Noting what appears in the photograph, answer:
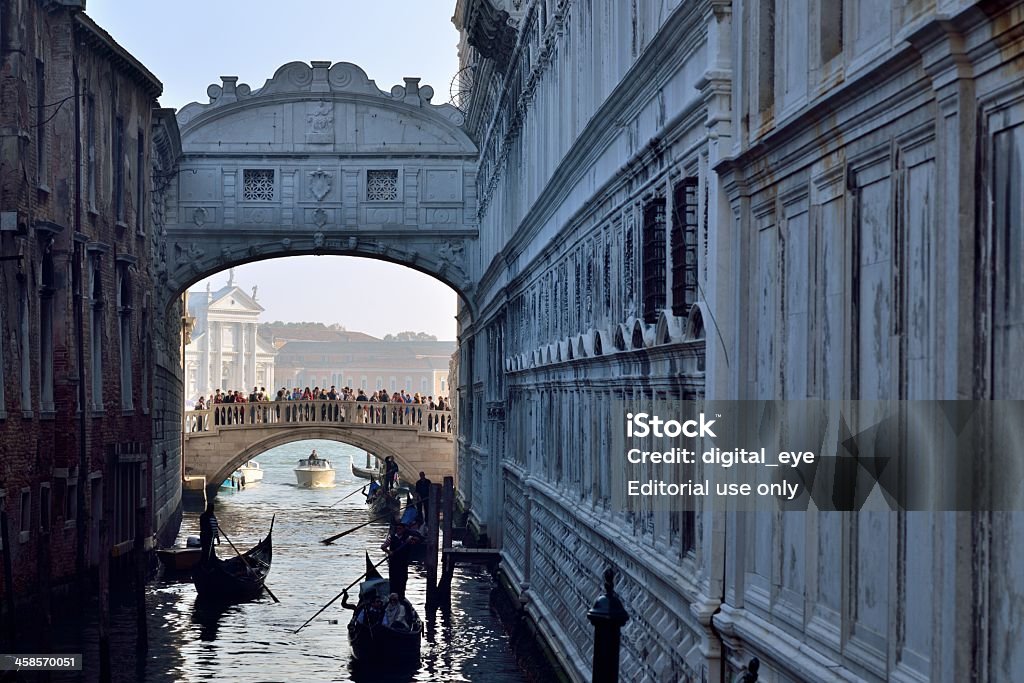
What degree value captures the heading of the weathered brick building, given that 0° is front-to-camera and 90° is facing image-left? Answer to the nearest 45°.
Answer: approximately 270°

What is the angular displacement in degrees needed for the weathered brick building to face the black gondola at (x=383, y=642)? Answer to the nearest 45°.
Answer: approximately 45° to its right

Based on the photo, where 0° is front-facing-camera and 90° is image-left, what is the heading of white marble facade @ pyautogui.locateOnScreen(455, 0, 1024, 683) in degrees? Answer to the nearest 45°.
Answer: approximately 45°

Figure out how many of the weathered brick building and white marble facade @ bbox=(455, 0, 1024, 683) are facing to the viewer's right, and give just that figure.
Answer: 1

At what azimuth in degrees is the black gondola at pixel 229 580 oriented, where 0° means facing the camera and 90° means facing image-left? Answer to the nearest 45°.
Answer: approximately 315°
